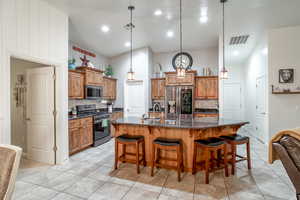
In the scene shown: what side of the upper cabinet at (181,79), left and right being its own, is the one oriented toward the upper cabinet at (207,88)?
left

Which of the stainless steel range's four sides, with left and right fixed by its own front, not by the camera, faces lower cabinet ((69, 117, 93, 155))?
right

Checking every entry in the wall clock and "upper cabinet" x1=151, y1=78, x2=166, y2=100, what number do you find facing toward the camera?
2

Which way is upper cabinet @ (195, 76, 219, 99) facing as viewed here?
toward the camera

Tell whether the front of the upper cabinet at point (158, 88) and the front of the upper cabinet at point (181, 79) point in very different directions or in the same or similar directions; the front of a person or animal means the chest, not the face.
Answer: same or similar directions

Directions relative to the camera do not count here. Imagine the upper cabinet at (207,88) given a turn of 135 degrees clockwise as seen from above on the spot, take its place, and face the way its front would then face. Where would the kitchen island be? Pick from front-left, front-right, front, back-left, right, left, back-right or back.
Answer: back-left

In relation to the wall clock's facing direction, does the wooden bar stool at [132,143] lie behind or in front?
in front

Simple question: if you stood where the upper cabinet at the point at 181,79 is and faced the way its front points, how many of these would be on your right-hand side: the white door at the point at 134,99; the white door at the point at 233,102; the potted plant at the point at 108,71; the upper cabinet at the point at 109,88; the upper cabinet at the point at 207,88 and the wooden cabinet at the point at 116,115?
4

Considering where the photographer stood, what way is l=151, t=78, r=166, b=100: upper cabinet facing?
facing the viewer

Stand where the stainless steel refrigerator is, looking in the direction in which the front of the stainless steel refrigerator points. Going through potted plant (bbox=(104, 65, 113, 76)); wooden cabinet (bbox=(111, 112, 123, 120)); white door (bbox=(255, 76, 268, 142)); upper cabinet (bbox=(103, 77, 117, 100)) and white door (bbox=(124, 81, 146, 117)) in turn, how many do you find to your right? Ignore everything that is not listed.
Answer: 4

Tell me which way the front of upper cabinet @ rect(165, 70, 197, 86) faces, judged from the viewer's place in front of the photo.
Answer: facing the viewer

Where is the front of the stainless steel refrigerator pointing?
toward the camera

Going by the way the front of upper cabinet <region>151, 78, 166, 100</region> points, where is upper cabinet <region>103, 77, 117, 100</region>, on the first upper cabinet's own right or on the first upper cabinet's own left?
on the first upper cabinet's own right

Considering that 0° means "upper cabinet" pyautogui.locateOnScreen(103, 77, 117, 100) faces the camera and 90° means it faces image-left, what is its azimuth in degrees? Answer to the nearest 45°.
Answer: approximately 315°

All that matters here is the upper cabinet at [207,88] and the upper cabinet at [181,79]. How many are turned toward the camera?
2
